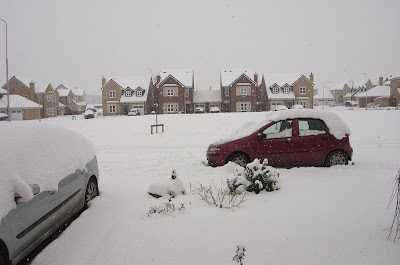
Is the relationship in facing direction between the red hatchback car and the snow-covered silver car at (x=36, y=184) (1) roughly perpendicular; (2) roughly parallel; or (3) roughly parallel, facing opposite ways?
roughly perpendicular

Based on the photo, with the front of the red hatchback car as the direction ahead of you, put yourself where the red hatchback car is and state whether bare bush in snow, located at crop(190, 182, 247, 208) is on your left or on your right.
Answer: on your left

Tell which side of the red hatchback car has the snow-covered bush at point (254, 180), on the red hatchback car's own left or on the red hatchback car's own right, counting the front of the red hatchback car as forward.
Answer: on the red hatchback car's own left

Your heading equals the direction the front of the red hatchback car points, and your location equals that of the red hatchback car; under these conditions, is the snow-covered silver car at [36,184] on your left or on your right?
on your left

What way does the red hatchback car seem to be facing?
to the viewer's left

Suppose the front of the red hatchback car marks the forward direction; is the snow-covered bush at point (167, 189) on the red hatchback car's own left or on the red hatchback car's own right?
on the red hatchback car's own left
